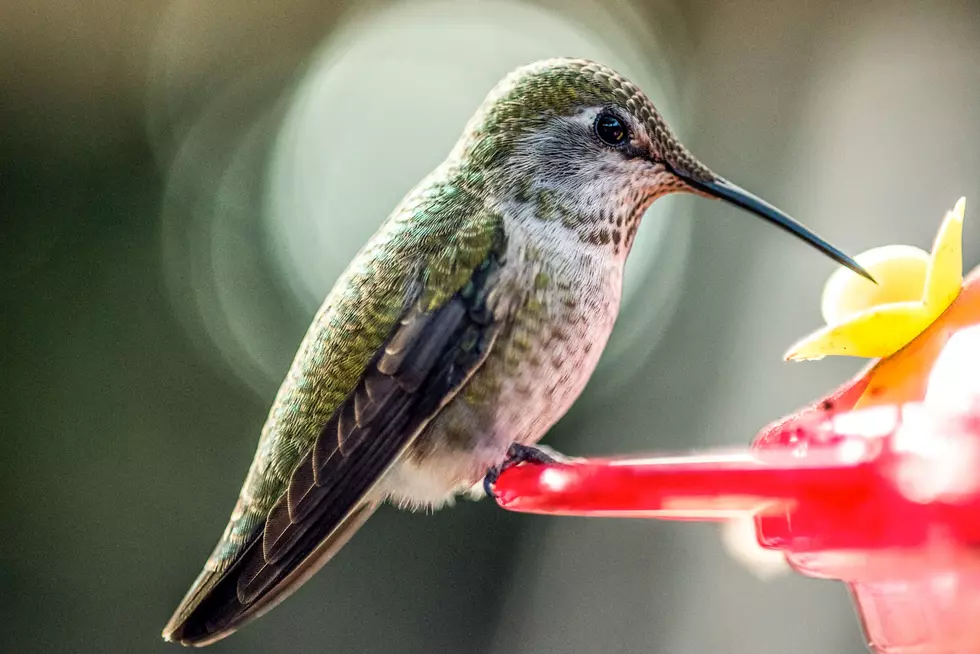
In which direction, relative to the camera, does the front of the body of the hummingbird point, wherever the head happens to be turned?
to the viewer's right
